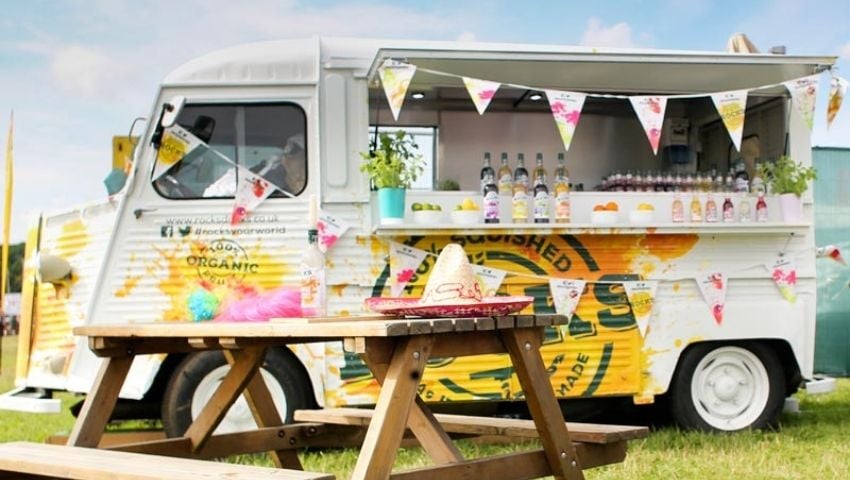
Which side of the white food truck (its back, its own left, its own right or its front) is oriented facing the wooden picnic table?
left

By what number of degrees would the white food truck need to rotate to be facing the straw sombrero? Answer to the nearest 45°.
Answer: approximately 90° to its left

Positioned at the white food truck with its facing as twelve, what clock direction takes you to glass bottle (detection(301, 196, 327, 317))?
The glass bottle is roughly at 9 o'clock from the white food truck.

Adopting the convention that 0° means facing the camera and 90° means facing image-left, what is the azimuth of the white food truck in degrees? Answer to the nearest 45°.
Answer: approximately 90°
